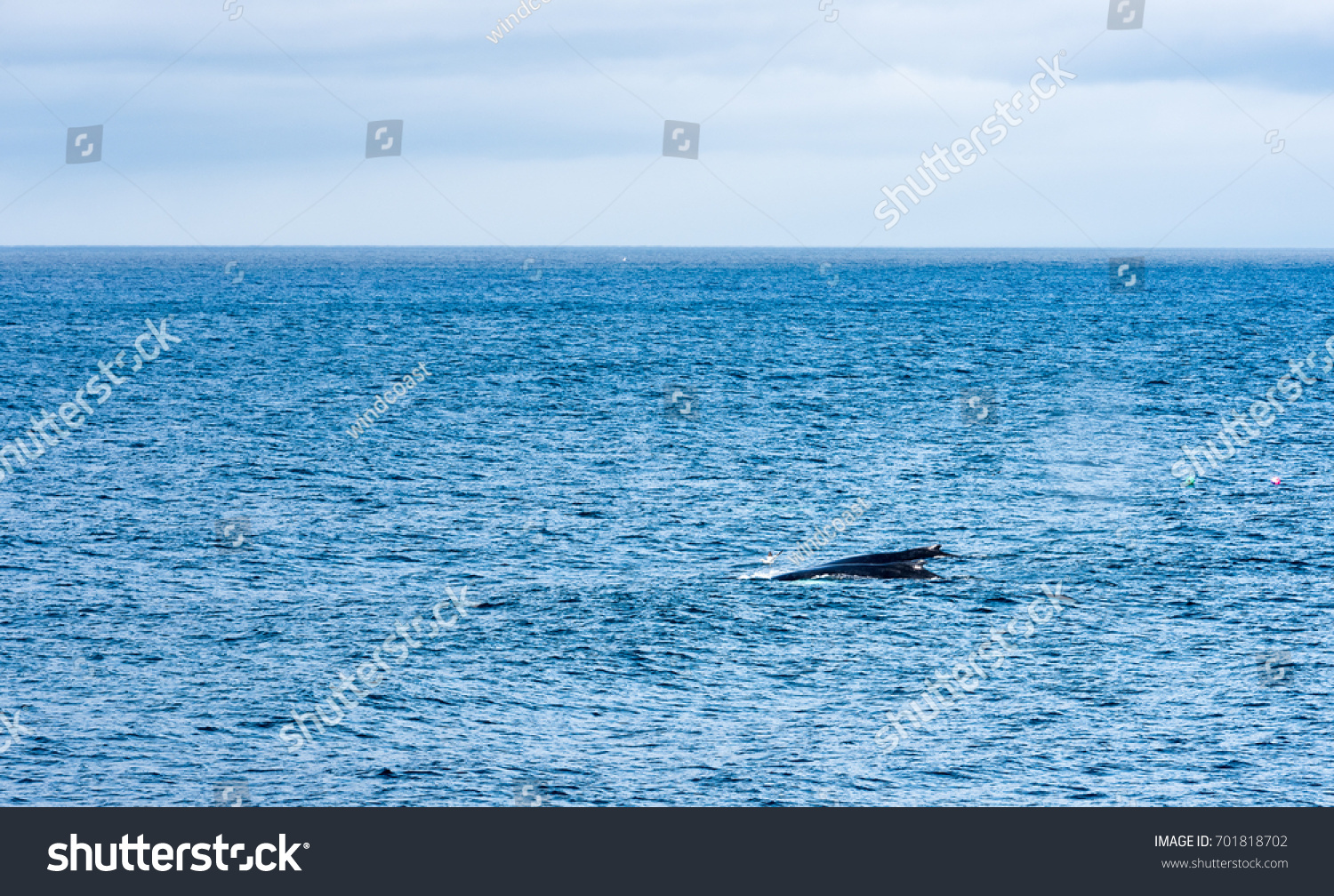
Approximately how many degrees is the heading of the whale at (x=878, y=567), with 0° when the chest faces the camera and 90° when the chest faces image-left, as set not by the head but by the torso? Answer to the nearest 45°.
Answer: approximately 90°
